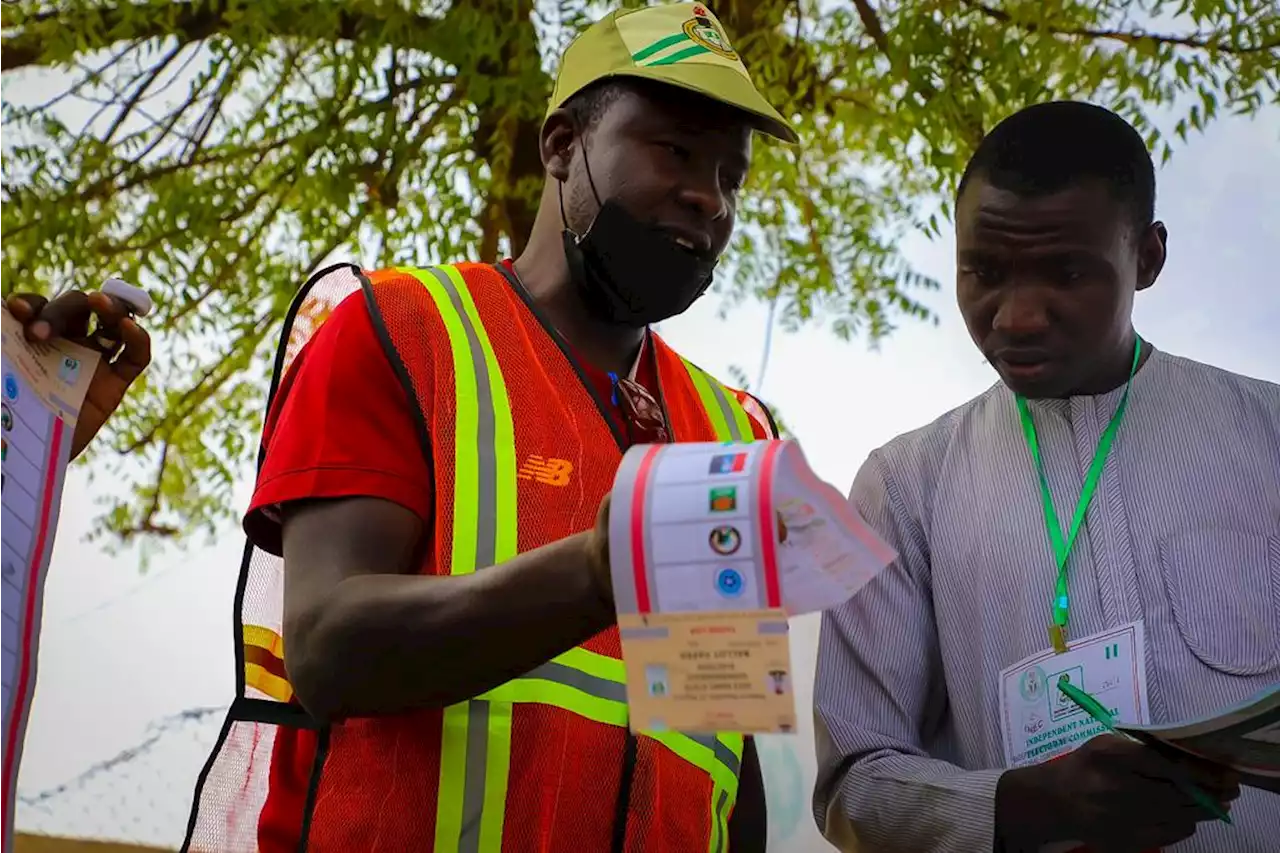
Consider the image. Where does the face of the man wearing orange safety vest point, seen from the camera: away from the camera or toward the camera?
toward the camera

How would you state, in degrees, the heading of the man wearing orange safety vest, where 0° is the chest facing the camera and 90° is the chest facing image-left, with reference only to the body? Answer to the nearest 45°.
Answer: approximately 315°
